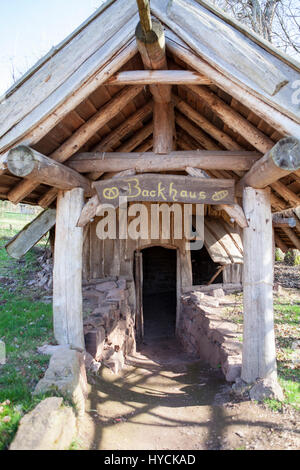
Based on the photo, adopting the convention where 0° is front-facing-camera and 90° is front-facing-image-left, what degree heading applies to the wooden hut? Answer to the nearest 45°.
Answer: approximately 0°
